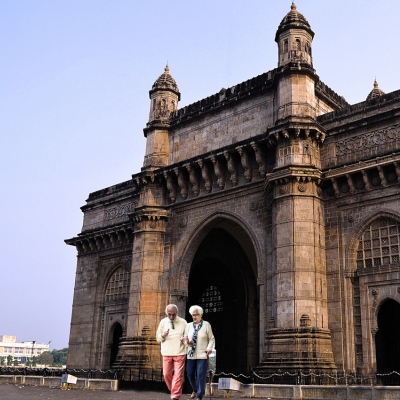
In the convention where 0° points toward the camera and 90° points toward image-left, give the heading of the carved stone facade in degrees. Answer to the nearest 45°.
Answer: approximately 45°

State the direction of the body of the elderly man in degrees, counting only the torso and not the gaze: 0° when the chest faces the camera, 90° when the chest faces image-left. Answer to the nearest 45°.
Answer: approximately 0°
